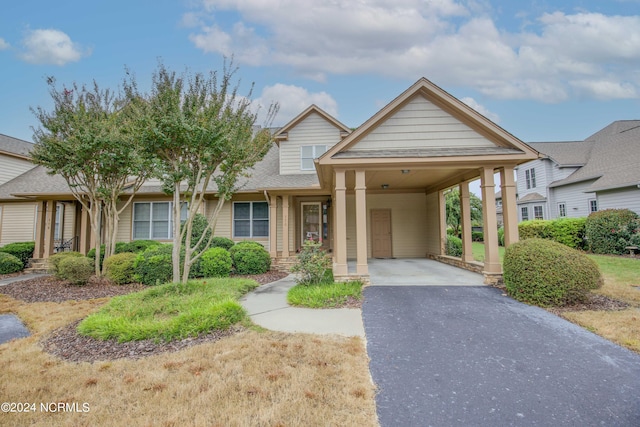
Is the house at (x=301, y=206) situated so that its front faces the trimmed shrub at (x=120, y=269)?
no

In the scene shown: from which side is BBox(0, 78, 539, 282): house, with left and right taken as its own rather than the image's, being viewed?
front

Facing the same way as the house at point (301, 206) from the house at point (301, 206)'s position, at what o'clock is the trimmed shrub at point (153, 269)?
The trimmed shrub is roughly at 2 o'clock from the house.

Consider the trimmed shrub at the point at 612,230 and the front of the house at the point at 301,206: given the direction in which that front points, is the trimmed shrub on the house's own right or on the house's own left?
on the house's own left

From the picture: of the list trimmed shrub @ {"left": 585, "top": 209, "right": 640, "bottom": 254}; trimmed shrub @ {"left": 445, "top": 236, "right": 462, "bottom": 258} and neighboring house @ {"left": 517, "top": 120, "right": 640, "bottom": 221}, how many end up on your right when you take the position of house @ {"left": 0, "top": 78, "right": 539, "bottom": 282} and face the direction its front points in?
0

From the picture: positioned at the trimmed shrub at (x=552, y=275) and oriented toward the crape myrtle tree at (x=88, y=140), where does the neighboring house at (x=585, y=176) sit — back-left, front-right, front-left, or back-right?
back-right

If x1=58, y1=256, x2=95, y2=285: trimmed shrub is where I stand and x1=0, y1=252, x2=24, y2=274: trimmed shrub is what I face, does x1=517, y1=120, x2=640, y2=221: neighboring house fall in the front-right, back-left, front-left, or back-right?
back-right

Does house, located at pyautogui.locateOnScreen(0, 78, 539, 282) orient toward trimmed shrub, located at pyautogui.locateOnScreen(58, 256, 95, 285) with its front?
no

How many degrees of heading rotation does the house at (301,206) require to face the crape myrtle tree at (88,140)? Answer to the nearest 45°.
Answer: approximately 90° to its right

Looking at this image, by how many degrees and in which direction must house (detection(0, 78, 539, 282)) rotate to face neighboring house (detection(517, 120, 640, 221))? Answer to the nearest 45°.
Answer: approximately 90° to its left

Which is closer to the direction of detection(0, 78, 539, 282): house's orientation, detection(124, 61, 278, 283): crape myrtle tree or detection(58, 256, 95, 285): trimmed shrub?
the crape myrtle tree

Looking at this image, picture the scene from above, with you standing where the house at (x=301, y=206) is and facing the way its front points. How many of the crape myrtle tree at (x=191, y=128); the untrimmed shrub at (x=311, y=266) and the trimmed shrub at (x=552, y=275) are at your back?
0

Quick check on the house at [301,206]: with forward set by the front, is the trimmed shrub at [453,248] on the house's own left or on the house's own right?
on the house's own left

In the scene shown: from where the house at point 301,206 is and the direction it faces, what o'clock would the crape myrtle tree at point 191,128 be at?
The crape myrtle tree is roughly at 1 o'clock from the house.
